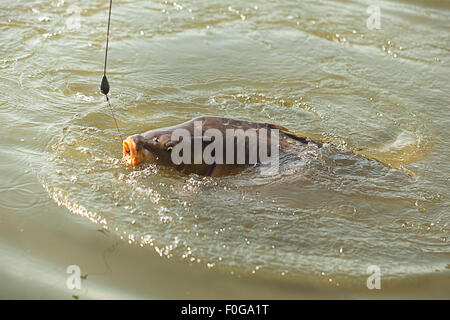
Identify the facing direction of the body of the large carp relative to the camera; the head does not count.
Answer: to the viewer's left
